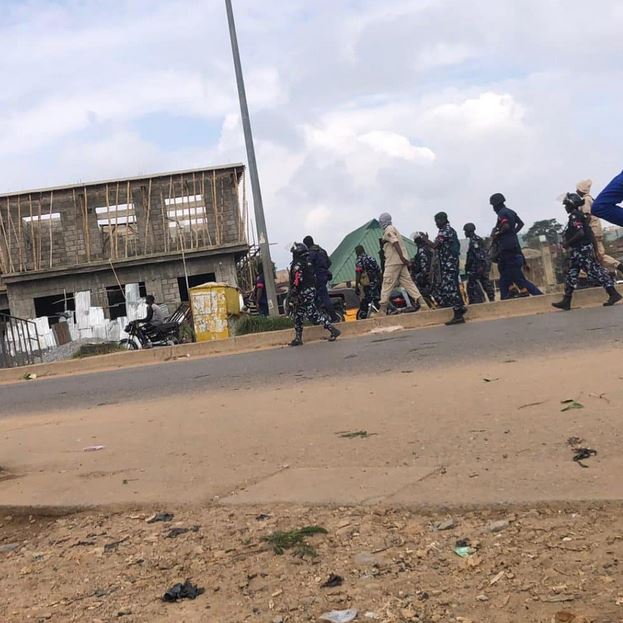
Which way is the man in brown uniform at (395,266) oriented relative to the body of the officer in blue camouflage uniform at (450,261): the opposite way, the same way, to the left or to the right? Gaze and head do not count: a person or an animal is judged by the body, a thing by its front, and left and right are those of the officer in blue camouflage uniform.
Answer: the same way

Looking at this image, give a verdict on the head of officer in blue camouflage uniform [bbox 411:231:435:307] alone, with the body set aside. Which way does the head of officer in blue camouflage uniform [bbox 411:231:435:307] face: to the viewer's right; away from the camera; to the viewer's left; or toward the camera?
to the viewer's left

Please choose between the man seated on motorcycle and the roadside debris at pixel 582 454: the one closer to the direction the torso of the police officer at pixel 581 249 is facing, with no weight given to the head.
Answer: the man seated on motorcycle

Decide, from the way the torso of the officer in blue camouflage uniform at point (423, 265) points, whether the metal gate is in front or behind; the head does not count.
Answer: in front

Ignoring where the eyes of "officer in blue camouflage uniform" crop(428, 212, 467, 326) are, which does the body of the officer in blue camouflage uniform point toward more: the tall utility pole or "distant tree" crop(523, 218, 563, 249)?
the tall utility pole

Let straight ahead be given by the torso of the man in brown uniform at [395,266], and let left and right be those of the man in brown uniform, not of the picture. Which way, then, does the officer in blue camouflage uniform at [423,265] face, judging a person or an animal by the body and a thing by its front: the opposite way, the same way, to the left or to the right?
the same way

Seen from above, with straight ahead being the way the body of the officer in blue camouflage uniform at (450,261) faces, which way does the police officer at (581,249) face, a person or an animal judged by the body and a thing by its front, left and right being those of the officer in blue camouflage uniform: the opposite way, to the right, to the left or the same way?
the same way

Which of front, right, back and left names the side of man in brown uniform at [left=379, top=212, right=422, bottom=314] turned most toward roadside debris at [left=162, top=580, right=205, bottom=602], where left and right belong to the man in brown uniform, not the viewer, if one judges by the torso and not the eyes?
left

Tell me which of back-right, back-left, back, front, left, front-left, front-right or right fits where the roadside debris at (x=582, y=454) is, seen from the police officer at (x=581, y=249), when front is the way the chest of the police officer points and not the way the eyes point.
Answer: left

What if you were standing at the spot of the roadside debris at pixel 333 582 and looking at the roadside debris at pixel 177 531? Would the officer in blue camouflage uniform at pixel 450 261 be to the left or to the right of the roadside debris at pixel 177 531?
right
